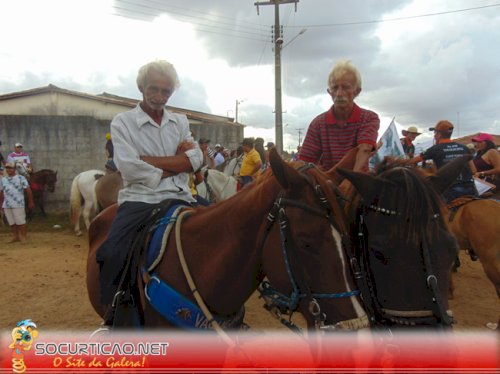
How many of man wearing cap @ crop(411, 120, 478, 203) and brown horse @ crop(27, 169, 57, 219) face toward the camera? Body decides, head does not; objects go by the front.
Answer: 0

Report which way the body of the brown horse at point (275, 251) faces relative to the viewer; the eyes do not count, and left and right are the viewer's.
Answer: facing the viewer and to the right of the viewer

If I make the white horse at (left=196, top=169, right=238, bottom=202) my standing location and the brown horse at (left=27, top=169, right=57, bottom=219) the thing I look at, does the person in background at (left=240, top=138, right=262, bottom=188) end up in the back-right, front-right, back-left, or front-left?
back-right

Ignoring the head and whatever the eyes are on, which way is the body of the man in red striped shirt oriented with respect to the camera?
toward the camera

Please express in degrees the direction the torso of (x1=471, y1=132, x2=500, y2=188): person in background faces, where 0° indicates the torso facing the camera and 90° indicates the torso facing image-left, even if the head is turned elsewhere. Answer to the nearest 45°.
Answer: approximately 45°

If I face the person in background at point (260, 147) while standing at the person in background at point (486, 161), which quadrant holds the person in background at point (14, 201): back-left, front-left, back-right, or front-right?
front-left

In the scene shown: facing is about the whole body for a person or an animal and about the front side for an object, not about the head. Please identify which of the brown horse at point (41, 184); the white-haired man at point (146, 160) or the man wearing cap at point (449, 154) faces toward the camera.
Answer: the white-haired man

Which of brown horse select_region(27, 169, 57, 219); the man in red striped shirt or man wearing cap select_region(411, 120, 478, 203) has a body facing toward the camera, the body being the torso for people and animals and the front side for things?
the man in red striped shirt

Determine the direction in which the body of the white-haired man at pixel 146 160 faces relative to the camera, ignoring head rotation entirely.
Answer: toward the camera

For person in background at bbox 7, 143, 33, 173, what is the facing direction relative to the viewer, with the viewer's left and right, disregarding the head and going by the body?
facing the viewer
